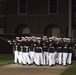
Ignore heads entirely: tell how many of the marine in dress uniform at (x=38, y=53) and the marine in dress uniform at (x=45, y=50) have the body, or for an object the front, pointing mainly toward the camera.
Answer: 2

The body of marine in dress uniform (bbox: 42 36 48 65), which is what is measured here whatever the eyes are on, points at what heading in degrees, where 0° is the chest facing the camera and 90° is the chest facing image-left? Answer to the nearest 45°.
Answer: approximately 0°

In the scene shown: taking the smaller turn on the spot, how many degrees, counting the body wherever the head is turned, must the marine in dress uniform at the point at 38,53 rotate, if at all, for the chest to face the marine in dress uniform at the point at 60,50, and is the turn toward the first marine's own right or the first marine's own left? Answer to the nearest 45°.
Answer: approximately 90° to the first marine's own left

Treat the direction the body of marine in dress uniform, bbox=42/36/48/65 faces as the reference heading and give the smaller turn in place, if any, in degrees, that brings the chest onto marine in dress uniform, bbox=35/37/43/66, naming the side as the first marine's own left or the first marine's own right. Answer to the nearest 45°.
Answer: approximately 90° to the first marine's own right

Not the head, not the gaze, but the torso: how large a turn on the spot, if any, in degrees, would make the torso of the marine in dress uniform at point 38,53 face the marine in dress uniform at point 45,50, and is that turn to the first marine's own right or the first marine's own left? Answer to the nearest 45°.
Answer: approximately 90° to the first marine's own left
